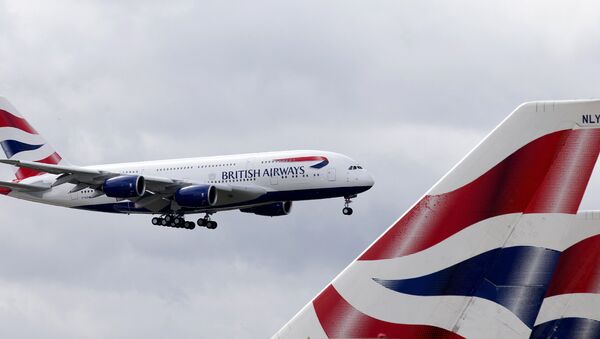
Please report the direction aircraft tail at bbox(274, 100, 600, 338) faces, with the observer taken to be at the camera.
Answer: facing to the left of the viewer
